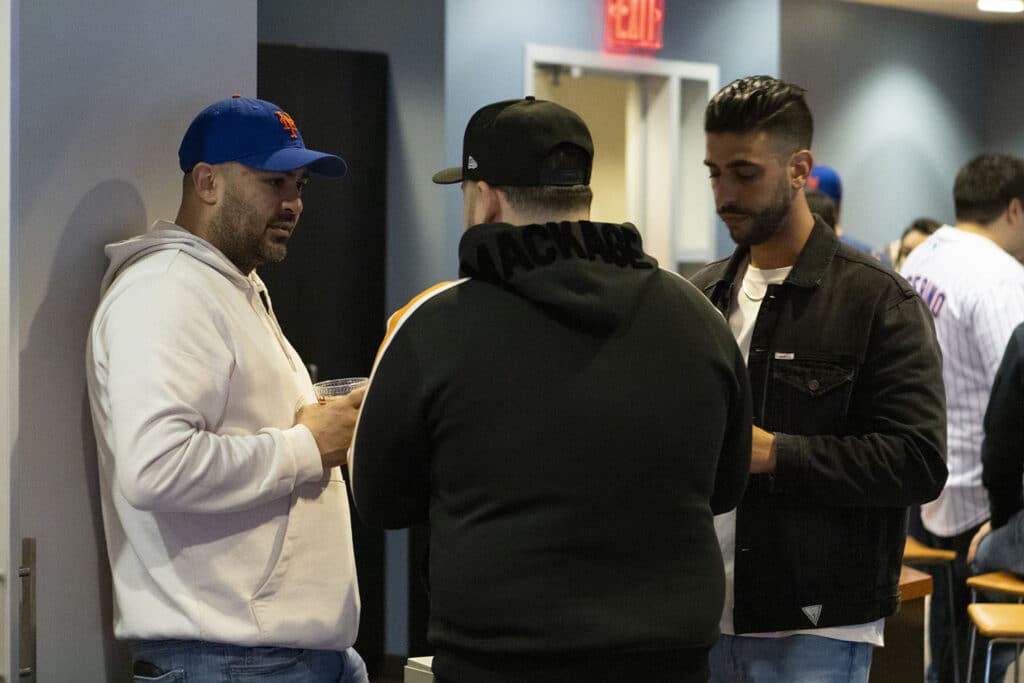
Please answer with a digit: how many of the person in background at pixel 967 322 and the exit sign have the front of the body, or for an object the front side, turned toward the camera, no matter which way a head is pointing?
1

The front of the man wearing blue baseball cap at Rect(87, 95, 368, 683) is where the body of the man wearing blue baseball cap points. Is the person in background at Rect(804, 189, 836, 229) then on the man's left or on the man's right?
on the man's left

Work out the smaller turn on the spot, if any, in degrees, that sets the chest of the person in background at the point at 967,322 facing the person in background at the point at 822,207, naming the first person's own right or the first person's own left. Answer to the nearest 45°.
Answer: approximately 90° to the first person's own left

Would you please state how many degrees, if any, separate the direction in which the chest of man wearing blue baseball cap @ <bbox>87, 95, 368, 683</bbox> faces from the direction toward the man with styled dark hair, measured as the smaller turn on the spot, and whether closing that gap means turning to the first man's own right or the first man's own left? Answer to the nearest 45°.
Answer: approximately 45° to the first man's own left

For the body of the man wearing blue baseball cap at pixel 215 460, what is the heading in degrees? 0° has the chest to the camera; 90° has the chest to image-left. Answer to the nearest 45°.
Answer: approximately 315°

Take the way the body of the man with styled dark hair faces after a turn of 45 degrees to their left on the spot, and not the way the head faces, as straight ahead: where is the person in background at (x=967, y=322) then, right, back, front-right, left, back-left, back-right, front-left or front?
back

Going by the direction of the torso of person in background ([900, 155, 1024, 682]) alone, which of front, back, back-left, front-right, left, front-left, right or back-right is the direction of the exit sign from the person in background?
left

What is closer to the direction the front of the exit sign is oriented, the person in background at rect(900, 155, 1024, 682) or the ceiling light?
the person in background

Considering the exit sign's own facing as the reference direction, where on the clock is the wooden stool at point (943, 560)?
The wooden stool is roughly at 11 o'clock from the exit sign.

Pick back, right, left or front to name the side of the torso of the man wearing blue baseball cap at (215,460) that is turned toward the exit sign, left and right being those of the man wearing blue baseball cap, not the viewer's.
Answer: left

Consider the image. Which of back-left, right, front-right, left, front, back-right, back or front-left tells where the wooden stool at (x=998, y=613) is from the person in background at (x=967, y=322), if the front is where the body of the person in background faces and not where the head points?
back-right

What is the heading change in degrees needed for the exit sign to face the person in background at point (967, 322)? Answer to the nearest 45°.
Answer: approximately 45° to its left

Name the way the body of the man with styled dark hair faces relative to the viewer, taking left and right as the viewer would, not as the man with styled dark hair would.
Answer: facing the viewer and to the left of the viewer

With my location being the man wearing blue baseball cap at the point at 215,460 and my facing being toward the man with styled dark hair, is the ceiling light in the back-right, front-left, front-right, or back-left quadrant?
front-left

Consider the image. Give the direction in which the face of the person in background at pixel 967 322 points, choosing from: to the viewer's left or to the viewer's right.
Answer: to the viewer's right

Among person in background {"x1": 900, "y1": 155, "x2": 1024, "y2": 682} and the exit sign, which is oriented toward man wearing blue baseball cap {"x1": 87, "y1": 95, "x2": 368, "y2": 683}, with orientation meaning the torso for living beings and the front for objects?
the exit sign

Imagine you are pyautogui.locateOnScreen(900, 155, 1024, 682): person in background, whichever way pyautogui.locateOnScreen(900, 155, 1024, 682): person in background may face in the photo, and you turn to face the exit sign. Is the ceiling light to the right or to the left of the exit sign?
right

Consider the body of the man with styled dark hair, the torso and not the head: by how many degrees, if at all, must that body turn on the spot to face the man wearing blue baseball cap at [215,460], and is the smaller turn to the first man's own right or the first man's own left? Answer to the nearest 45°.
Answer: approximately 45° to the first man's own right
